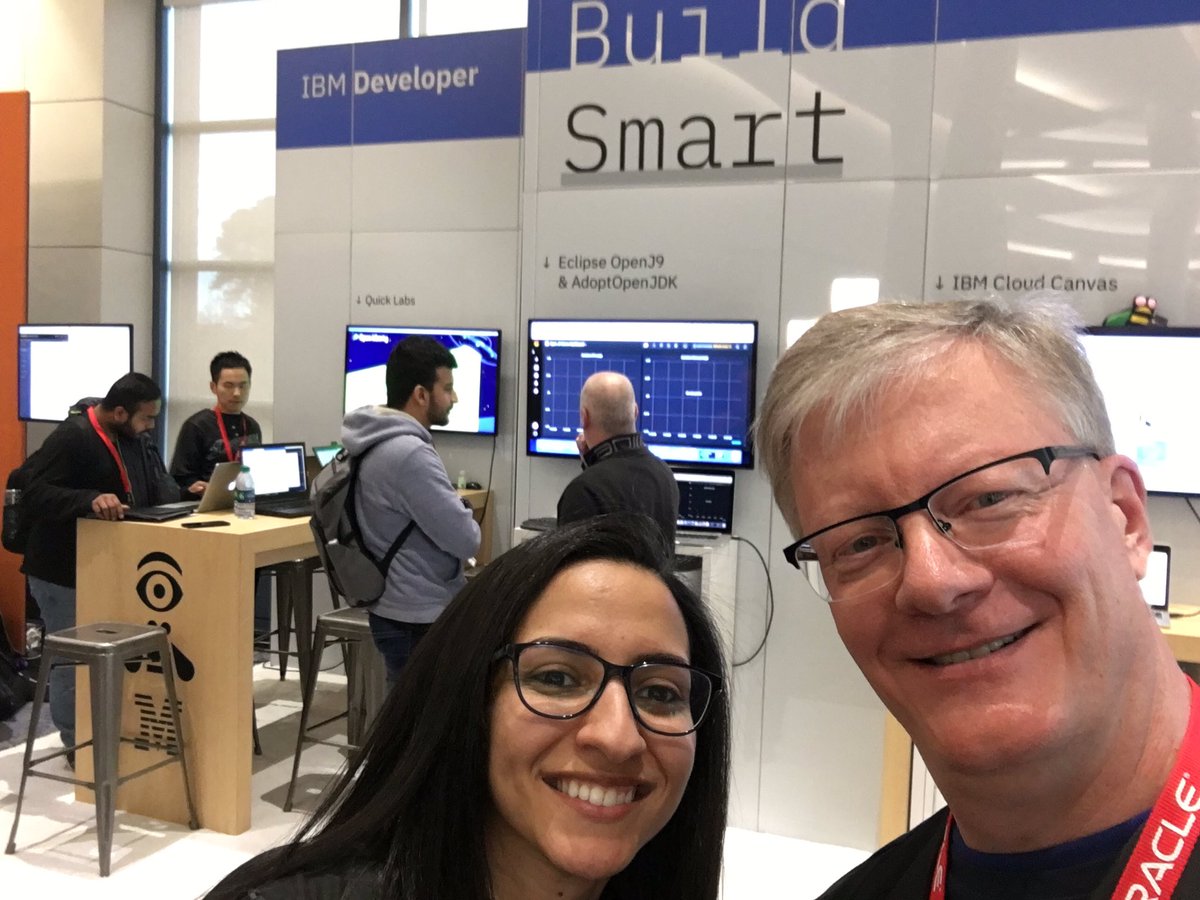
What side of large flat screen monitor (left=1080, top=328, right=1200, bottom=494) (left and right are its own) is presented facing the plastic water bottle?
right

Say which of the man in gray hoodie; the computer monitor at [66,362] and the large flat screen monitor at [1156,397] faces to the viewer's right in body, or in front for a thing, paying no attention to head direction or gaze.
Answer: the man in gray hoodie

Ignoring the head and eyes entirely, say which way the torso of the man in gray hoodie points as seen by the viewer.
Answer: to the viewer's right

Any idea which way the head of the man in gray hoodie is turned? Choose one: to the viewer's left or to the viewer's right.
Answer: to the viewer's right

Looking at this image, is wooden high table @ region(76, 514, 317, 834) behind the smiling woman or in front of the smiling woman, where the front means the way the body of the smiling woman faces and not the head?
behind

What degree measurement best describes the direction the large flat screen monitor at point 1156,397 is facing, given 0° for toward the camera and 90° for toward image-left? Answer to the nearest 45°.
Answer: approximately 0°

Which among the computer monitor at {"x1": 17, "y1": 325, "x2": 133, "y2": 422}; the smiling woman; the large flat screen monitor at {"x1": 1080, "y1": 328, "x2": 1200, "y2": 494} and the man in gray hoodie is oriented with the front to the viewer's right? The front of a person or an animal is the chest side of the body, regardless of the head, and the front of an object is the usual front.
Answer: the man in gray hoodie

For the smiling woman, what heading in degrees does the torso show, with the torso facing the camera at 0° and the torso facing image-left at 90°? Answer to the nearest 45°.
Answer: approximately 0°

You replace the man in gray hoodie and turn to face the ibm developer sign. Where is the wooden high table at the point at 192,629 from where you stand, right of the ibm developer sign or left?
left
